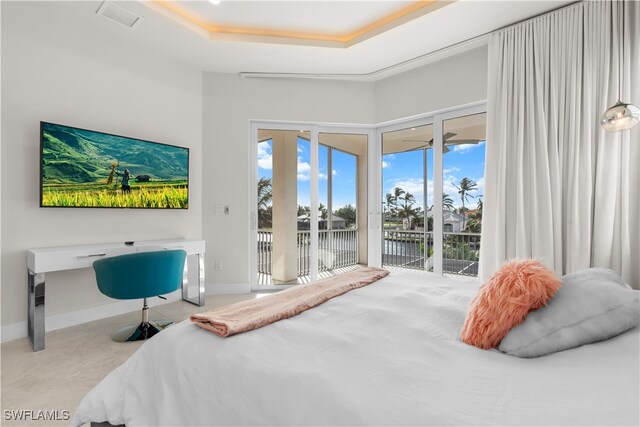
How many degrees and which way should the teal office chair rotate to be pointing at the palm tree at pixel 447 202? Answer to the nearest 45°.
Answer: approximately 90° to its right

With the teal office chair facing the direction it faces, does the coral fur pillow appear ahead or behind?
behind

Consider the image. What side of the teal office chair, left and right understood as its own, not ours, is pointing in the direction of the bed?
back

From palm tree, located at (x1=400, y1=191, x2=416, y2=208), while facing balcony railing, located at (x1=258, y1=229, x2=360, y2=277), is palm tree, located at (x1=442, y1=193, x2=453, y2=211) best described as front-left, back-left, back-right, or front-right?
back-left

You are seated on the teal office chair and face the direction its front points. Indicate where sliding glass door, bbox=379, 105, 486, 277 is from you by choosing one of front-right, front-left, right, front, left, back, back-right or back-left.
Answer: right

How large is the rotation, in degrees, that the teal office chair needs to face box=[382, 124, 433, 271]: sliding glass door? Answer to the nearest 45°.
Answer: approximately 90° to its right

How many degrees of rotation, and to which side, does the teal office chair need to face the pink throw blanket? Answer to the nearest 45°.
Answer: approximately 180°

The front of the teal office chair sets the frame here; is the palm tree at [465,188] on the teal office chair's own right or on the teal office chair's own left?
on the teal office chair's own right

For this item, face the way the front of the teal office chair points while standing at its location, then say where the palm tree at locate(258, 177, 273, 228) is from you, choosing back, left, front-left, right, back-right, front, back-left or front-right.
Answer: front-right

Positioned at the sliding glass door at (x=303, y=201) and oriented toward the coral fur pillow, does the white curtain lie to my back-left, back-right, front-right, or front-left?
front-left
